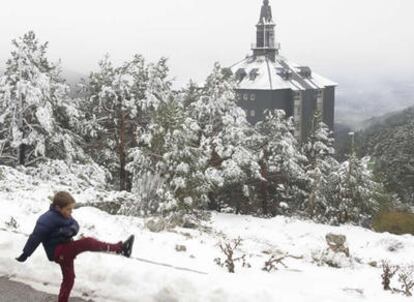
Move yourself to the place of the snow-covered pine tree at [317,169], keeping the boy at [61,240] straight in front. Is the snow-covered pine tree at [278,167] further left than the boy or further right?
right

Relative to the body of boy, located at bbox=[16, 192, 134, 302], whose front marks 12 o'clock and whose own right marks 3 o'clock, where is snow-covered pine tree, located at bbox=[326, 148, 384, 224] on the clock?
The snow-covered pine tree is roughly at 10 o'clock from the boy.

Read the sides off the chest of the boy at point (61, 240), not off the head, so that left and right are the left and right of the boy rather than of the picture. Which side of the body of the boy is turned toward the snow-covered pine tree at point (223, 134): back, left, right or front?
left

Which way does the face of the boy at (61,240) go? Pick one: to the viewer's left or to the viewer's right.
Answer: to the viewer's right

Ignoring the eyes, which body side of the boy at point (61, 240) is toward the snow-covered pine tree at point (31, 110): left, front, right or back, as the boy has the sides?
left

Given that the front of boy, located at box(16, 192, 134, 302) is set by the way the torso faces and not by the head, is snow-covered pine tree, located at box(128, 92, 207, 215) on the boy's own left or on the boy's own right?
on the boy's own left

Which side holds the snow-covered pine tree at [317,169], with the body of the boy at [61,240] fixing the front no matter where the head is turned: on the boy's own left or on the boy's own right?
on the boy's own left

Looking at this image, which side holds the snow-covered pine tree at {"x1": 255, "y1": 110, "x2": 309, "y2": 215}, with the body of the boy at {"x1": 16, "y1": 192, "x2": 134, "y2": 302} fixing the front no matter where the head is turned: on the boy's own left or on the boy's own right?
on the boy's own left

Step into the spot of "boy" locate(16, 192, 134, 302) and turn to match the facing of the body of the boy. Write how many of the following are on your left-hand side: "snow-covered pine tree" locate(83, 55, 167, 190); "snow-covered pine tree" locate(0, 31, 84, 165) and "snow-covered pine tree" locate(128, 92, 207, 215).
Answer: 3

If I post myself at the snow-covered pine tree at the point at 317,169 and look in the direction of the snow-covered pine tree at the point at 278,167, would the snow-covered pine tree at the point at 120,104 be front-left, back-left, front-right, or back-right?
front-right

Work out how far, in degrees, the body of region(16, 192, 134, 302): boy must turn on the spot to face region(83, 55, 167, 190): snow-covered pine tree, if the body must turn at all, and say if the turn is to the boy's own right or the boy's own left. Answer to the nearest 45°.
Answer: approximately 90° to the boy's own left

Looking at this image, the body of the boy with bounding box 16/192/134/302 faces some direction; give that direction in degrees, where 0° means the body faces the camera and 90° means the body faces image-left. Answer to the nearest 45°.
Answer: approximately 270°
